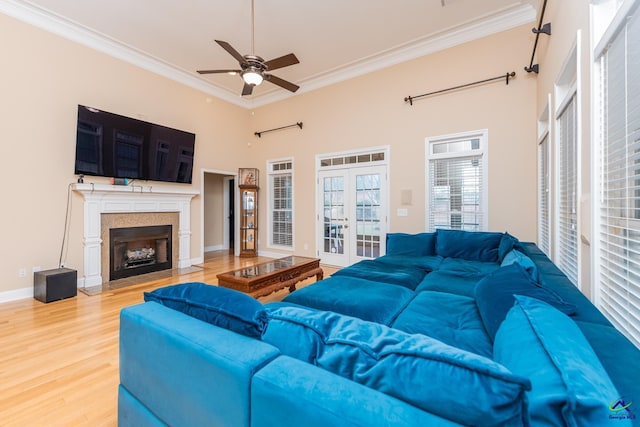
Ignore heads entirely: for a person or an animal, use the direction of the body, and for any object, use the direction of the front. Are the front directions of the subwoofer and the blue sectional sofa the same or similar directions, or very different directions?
very different directions

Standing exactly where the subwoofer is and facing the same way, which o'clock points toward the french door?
The french door is roughly at 11 o'clock from the subwoofer.

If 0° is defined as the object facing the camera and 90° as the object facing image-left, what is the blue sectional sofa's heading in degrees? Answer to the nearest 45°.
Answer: approximately 90°

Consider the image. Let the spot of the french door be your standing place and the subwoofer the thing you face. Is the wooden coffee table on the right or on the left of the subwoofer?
left

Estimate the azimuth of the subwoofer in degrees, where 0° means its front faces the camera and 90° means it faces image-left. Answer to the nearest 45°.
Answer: approximately 315°

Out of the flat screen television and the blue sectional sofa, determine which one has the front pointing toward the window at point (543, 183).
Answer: the flat screen television

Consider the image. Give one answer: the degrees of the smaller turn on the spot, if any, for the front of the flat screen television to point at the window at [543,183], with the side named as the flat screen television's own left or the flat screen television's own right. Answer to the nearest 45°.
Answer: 0° — it already faces it

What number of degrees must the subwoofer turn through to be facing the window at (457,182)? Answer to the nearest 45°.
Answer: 0° — it already faces it

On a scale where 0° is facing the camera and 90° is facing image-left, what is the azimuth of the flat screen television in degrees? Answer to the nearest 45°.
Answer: approximately 315°

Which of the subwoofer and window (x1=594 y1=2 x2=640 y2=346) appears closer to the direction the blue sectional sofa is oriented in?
the subwoofer
